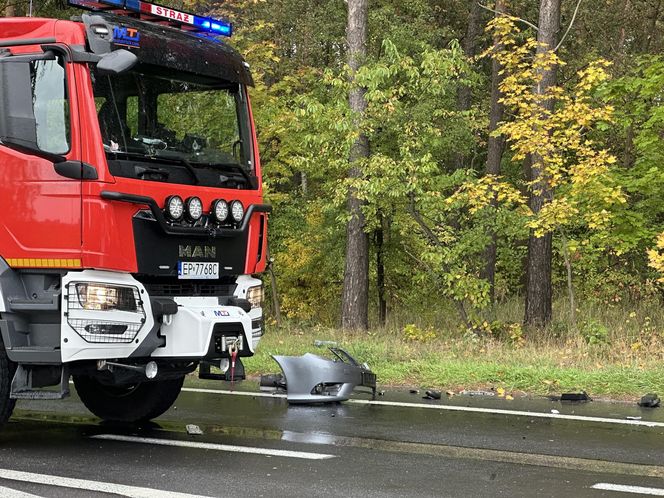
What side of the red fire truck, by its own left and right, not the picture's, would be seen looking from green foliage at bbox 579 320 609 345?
left

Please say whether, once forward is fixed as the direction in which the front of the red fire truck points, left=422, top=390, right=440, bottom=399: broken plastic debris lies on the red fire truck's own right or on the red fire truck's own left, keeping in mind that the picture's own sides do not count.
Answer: on the red fire truck's own left

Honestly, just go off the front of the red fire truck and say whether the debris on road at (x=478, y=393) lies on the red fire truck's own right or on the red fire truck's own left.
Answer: on the red fire truck's own left

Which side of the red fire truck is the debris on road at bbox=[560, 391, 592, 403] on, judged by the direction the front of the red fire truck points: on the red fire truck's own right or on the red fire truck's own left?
on the red fire truck's own left

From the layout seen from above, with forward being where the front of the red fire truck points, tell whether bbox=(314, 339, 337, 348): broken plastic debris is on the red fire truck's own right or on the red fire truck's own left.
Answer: on the red fire truck's own left

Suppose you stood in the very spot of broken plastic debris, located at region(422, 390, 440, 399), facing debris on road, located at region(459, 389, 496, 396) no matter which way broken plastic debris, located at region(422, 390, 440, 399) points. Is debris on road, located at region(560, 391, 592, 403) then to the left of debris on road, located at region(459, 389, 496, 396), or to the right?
right

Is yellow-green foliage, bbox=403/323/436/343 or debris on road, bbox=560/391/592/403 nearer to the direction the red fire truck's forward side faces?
the debris on road

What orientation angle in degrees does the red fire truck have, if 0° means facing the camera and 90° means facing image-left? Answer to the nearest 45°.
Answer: approximately 315°

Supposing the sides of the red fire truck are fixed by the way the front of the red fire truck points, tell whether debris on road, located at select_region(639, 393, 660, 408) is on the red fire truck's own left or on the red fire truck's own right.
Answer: on the red fire truck's own left

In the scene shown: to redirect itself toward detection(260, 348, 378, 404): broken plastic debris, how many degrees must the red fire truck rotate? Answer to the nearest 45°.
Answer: approximately 90° to its left
